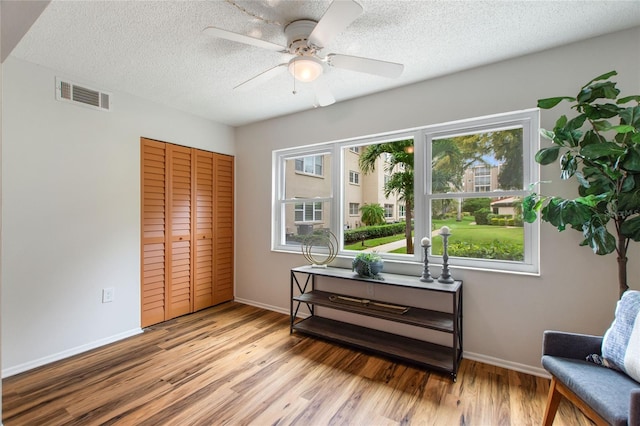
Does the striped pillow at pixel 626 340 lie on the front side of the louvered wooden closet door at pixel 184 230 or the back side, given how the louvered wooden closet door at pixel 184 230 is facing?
on the front side

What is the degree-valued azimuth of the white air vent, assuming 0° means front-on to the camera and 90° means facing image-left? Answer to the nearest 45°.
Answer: approximately 315°

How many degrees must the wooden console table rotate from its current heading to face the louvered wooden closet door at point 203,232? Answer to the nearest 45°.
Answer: approximately 45° to its right

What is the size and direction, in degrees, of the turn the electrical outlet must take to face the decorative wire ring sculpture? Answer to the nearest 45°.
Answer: approximately 45° to its left

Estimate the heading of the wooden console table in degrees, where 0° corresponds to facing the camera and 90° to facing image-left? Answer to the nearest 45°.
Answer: approximately 45°

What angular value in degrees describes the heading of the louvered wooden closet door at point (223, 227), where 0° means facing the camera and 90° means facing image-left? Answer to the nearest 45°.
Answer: approximately 315°

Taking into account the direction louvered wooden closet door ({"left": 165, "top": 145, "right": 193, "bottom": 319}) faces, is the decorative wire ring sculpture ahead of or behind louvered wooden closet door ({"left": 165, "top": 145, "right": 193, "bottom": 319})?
ahead

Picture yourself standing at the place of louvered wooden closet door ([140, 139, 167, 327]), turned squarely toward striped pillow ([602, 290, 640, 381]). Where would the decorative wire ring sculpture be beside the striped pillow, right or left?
left
